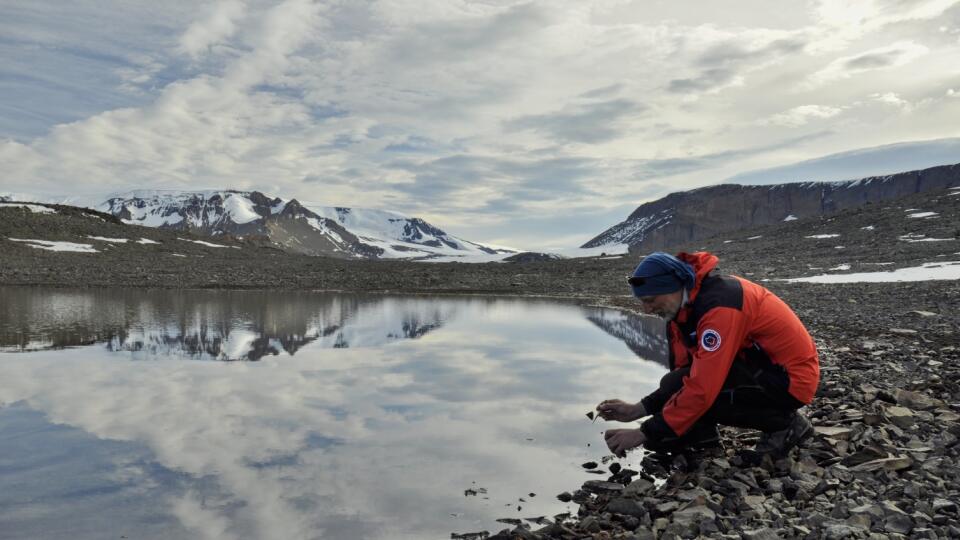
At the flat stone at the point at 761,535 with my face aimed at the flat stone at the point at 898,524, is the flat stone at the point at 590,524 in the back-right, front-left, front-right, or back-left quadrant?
back-left

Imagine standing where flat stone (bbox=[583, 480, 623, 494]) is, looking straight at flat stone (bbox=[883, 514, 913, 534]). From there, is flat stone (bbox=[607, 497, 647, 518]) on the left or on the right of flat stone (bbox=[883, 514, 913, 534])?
right

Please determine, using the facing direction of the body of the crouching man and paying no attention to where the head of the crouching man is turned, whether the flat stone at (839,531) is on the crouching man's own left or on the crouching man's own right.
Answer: on the crouching man's own left

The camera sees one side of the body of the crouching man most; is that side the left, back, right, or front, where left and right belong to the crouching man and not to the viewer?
left

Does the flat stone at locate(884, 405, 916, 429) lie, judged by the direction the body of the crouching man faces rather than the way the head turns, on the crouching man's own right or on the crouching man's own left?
on the crouching man's own right

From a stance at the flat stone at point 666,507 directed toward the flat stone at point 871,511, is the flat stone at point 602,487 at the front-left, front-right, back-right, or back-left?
back-left

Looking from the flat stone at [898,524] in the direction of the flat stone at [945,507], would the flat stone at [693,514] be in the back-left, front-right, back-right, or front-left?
back-left

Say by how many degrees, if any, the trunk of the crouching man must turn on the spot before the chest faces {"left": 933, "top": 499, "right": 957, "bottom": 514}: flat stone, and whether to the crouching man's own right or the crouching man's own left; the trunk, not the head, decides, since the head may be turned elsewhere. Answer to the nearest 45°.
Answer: approximately 135° to the crouching man's own left

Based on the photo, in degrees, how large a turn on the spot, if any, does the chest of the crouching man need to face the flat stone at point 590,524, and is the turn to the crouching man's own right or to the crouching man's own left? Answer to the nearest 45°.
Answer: approximately 45° to the crouching man's own left

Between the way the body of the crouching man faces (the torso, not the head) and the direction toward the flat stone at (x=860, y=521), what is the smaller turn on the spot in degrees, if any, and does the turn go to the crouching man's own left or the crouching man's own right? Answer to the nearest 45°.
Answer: approximately 135° to the crouching man's own left

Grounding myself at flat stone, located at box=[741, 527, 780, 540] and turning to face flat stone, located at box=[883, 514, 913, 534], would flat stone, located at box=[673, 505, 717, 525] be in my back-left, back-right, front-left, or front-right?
back-left

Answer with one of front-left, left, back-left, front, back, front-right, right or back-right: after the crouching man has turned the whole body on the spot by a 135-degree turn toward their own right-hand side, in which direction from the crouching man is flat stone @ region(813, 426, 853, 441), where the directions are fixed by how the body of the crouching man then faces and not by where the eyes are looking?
front
